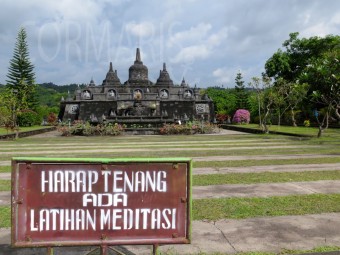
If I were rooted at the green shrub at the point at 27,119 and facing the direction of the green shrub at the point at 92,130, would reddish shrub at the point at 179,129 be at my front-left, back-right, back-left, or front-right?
front-left

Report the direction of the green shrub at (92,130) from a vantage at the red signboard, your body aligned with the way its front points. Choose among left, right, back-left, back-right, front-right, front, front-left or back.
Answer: back

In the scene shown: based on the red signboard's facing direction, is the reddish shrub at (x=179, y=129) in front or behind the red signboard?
behind

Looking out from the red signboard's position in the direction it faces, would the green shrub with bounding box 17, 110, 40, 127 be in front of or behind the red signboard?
behind

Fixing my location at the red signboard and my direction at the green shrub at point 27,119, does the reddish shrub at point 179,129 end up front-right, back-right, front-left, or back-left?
front-right

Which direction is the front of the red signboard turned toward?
toward the camera

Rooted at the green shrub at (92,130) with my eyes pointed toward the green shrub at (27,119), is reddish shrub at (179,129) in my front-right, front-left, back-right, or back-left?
back-right
